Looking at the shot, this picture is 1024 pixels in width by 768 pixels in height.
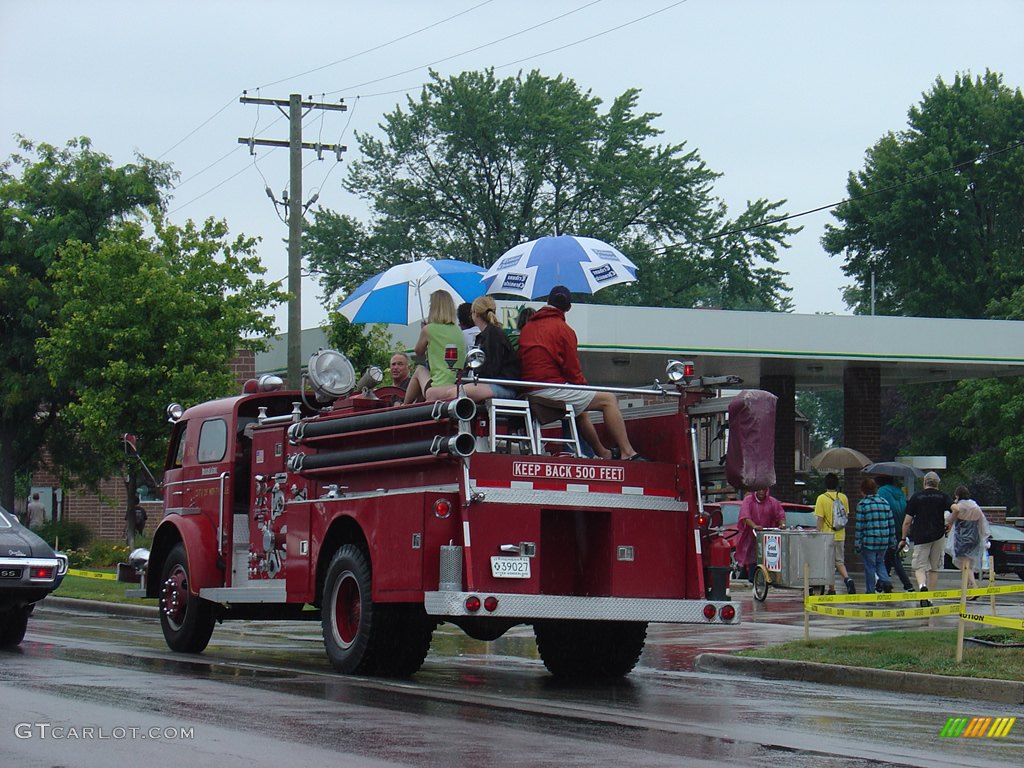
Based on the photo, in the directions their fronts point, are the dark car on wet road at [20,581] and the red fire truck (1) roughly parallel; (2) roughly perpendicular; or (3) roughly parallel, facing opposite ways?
roughly parallel

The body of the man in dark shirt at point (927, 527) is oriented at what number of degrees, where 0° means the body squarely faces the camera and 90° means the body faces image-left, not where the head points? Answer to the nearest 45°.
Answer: approximately 180°

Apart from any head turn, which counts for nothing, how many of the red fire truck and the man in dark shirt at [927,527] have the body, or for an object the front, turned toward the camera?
0

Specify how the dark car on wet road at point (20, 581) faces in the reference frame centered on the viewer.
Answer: facing away from the viewer and to the left of the viewer

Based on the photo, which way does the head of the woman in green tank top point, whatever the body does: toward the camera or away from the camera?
away from the camera

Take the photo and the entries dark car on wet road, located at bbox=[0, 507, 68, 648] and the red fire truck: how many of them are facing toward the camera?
0

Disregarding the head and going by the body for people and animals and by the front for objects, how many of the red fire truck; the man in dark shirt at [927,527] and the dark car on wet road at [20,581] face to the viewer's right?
0

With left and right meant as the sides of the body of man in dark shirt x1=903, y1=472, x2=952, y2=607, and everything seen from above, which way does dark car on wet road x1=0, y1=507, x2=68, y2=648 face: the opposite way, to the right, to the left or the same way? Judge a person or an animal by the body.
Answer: the same way

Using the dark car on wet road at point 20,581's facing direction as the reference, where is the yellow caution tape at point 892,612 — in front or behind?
behind

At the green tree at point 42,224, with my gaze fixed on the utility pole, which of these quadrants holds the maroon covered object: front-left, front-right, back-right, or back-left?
front-right

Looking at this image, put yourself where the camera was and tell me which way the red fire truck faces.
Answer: facing away from the viewer and to the left of the viewer

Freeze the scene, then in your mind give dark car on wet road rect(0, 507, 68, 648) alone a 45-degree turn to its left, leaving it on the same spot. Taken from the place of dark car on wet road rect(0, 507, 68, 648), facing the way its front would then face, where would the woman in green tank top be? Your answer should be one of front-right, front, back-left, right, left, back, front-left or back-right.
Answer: back-left

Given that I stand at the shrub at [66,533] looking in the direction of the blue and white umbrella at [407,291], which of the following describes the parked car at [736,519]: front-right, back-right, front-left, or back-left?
front-left

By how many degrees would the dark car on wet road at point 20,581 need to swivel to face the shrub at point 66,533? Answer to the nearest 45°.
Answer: approximately 45° to its right

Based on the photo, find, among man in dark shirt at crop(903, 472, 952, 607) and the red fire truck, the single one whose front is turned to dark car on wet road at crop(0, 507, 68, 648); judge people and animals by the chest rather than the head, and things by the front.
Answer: the red fire truck
